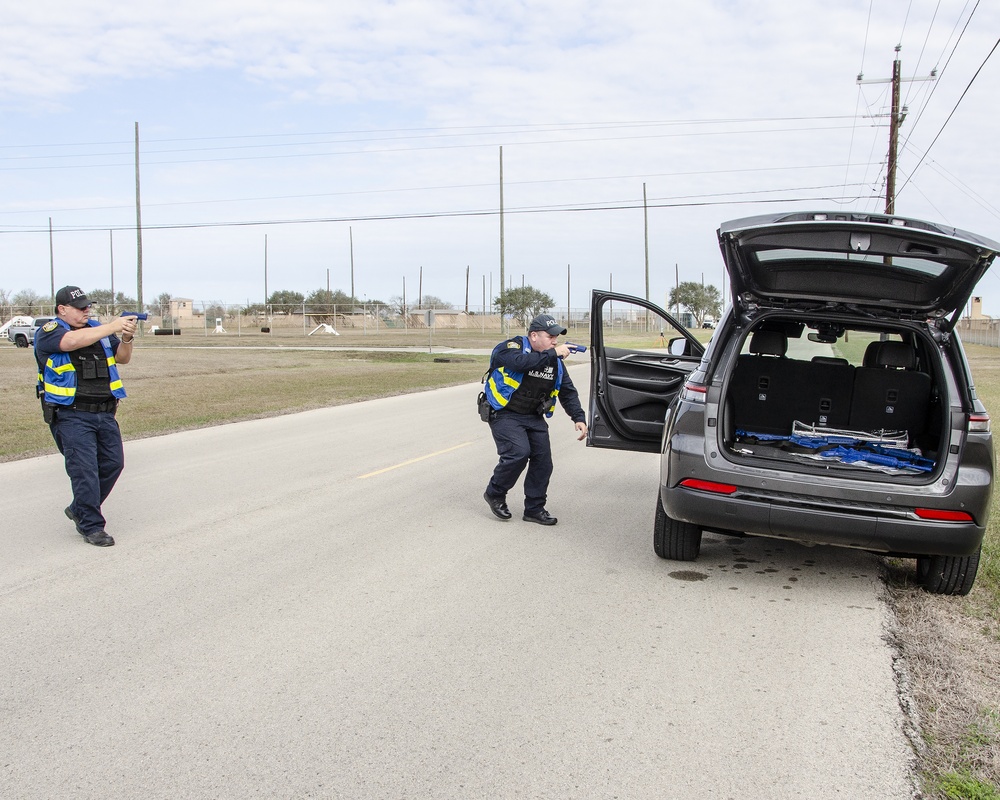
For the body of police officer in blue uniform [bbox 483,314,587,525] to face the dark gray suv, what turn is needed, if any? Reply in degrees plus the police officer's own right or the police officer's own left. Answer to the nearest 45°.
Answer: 0° — they already face it

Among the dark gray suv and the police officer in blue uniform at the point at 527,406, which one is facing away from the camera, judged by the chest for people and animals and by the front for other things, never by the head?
the dark gray suv

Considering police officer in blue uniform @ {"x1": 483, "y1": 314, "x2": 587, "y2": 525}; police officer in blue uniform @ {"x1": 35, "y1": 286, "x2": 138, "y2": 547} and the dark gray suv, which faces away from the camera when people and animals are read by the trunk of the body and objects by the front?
the dark gray suv

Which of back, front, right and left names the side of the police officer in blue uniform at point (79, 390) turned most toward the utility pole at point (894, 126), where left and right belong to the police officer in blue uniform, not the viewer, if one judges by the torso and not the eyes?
left

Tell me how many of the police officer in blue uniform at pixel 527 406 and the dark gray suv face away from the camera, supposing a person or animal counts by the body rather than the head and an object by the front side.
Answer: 1

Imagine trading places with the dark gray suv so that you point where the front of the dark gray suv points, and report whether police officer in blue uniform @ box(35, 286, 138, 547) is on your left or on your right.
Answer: on your left

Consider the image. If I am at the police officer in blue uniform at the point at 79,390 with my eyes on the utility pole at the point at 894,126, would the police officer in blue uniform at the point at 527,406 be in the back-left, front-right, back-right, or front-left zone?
front-right

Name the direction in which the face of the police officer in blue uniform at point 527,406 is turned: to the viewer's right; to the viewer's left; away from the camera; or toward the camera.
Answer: to the viewer's right

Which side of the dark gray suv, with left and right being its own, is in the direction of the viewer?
back

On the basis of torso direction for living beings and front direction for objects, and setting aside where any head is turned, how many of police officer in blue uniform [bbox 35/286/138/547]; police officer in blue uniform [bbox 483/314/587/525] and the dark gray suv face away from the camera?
1

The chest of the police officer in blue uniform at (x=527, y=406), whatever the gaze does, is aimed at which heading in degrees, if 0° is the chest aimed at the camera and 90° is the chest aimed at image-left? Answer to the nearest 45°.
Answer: approximately 315°

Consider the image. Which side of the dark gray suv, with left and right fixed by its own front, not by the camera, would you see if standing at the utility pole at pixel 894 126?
front

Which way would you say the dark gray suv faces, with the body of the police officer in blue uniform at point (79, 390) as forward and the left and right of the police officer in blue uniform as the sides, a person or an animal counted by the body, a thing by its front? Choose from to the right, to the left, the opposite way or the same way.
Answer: to the left

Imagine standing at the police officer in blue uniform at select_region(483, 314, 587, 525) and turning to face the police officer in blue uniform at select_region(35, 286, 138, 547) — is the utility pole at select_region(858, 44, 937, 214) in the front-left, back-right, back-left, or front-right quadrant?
back-right

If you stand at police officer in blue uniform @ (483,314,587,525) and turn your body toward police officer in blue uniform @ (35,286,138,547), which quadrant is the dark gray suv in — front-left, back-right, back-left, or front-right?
back-left

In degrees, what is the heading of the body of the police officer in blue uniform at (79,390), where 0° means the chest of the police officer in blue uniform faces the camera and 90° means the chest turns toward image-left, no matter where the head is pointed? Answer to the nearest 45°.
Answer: approximately 315°

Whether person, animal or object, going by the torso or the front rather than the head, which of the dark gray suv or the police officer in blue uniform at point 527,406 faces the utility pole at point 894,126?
the dark gray suv
